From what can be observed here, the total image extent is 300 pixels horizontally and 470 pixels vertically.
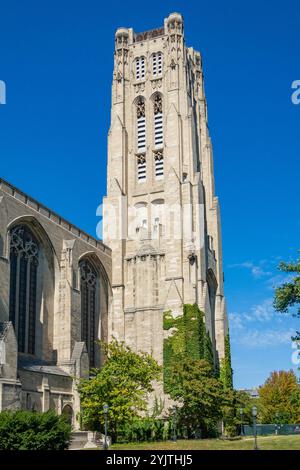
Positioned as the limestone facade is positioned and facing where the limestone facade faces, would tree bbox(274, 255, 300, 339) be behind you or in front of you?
in front

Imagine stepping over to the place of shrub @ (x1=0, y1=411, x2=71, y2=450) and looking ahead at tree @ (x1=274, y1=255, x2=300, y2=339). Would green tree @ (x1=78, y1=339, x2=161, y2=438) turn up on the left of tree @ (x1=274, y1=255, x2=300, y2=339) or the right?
left

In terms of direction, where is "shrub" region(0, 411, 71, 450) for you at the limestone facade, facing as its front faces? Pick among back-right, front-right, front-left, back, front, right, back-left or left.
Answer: front-right

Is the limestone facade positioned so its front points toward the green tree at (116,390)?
no

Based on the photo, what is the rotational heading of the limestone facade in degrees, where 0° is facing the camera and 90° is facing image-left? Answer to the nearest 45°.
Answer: approximately 315°
